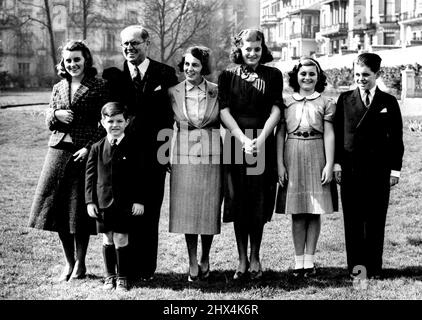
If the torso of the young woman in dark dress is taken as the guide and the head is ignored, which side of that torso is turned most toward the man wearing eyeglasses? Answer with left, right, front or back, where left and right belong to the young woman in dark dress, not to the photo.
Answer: right

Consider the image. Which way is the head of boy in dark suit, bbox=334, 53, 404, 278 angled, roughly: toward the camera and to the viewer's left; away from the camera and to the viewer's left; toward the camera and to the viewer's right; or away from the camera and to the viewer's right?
toward the camera and to the viewer's left

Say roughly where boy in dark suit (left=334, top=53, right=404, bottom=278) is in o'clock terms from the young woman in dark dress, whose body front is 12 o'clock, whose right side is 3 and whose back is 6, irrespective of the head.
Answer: The boy in dark suit is roughly at 9 o'clock from the young woman in dark dress.
